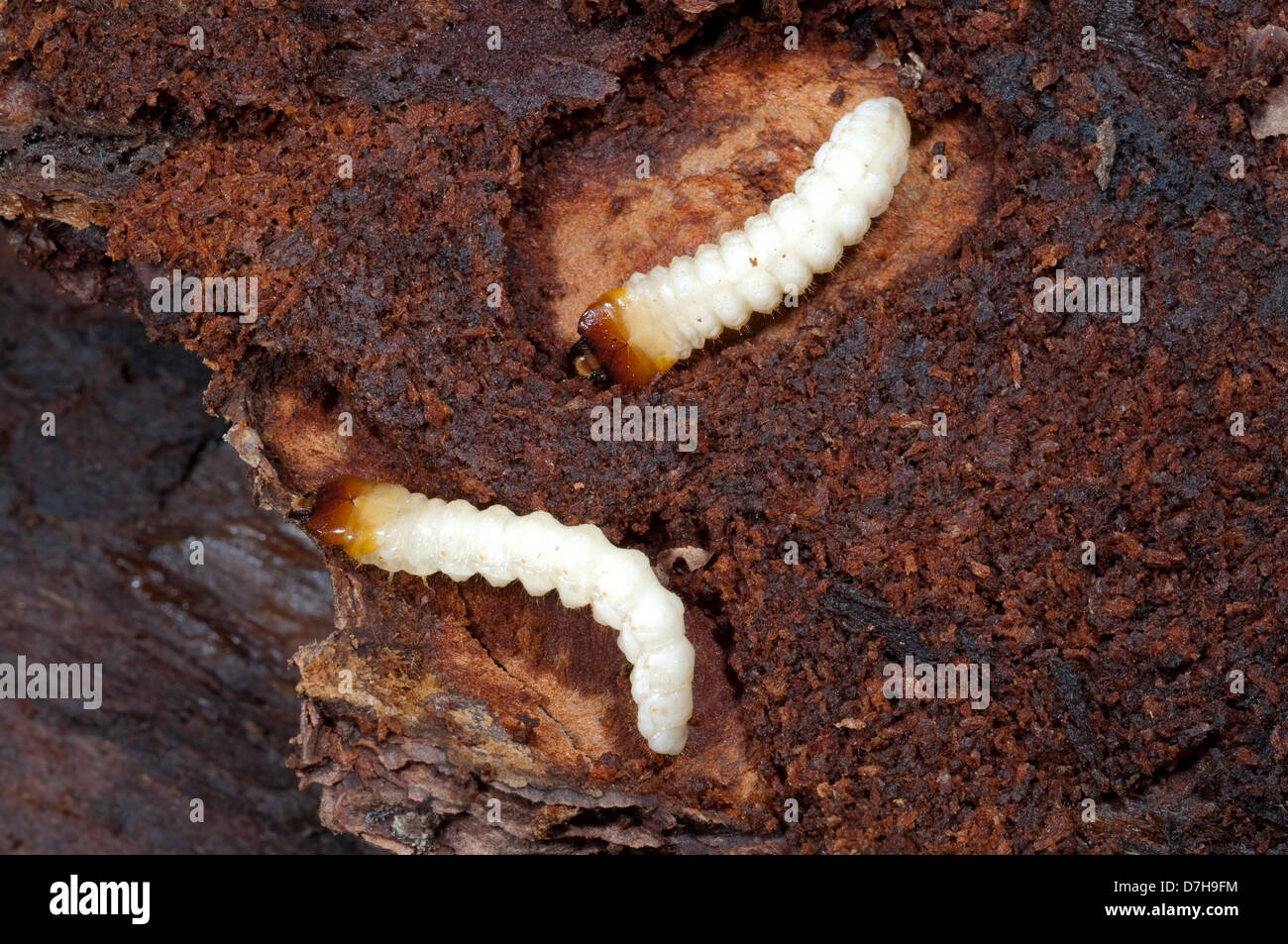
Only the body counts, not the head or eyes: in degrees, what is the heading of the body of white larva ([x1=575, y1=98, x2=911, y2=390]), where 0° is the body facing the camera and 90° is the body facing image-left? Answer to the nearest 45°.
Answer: approximately 45°

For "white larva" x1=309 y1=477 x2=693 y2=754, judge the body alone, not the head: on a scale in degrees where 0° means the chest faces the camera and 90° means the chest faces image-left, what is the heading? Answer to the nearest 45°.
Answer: approximately 90°
